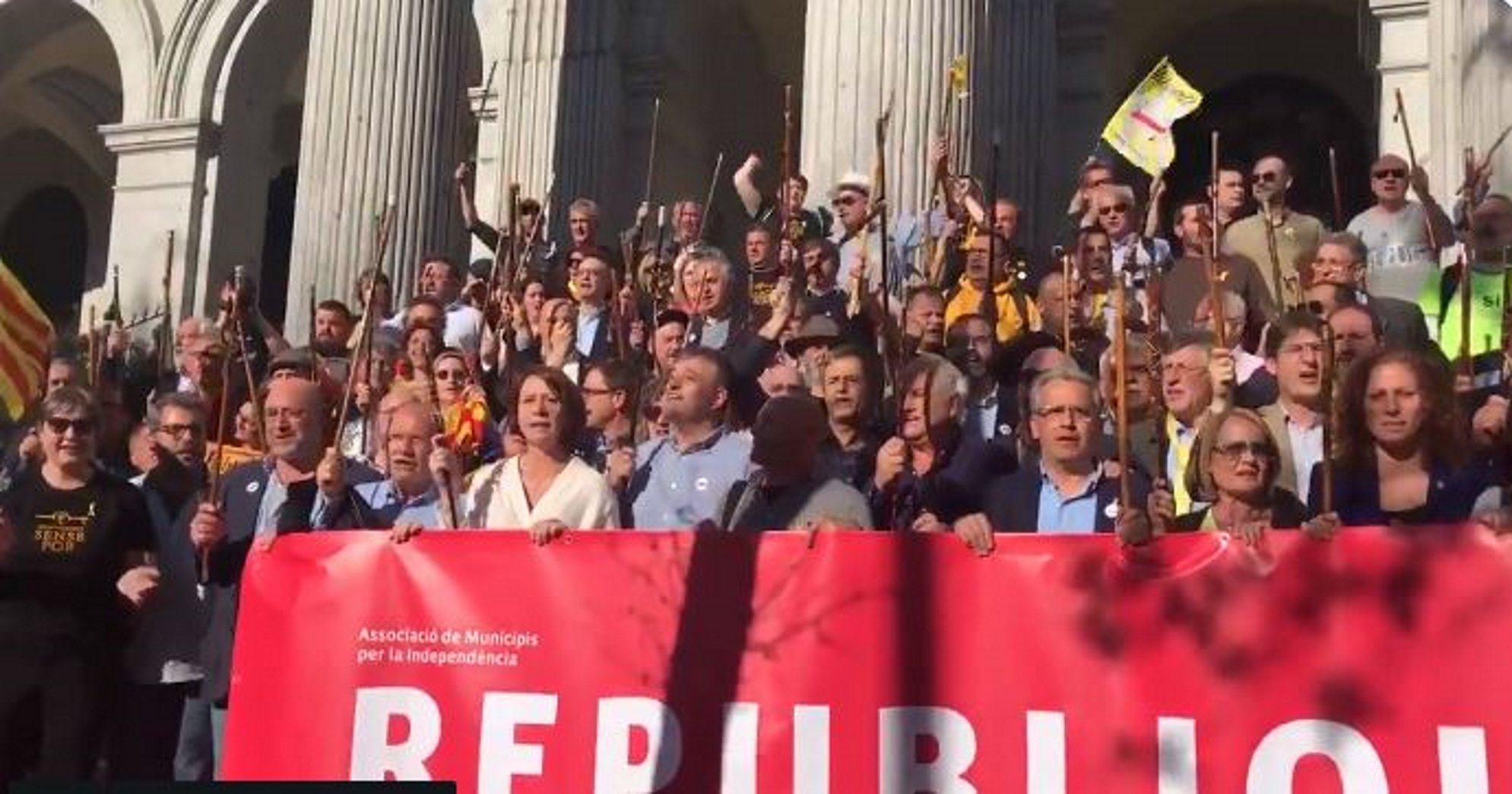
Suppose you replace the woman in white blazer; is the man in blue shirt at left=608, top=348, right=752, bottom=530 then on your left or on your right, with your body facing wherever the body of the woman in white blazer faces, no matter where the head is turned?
on your left

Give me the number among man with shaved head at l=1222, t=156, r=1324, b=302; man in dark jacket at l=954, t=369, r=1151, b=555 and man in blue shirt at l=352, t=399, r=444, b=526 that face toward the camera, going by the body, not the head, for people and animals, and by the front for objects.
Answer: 3

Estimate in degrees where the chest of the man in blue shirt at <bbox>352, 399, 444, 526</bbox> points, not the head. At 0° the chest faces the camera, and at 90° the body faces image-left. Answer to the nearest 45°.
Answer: approximately 0°

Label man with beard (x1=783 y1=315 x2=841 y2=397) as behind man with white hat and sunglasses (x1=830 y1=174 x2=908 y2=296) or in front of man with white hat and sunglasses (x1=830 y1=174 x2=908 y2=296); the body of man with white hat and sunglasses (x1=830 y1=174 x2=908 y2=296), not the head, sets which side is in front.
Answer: in front

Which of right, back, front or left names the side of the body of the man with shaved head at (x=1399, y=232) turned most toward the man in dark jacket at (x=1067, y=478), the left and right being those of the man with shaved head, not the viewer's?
front

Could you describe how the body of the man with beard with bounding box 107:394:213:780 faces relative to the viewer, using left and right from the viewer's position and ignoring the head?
facing the viewer and to the right of the viewer

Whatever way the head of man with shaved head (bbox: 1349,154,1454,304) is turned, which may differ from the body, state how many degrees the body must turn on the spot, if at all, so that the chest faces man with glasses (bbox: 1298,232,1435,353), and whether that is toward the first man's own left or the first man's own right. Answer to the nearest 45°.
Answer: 0° — they already face them

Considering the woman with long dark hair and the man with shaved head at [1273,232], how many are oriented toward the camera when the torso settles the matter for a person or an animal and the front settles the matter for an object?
2

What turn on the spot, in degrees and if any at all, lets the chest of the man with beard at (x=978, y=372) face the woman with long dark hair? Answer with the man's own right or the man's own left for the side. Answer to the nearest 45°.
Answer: approximately 45° to the man's own left
